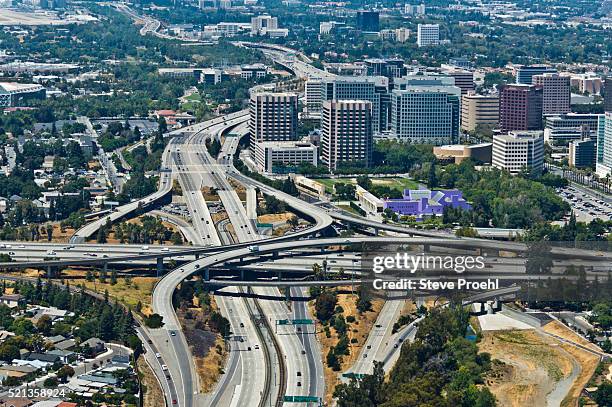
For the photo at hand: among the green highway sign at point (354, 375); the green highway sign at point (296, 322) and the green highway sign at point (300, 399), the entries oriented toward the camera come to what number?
3

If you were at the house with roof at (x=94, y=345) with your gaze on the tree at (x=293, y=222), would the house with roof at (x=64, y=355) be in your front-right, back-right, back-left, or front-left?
back-left

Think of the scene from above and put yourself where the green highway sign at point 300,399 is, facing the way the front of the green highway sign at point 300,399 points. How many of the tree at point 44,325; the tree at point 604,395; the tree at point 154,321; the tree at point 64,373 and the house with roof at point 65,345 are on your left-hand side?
1

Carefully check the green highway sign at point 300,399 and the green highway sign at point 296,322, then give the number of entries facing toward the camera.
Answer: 2

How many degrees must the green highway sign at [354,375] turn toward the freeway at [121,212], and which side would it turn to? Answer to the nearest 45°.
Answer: approximately 135° to its right

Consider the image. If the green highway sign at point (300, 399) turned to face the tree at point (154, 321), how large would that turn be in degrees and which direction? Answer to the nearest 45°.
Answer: approximately 135° to its right

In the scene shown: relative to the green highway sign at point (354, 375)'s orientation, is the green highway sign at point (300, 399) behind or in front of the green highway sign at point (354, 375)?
in front

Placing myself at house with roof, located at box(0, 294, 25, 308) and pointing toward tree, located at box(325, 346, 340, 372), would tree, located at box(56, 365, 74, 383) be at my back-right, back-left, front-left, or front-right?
front-right

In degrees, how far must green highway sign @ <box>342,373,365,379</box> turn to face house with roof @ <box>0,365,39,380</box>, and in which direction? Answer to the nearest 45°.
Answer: approximately 90° to its right

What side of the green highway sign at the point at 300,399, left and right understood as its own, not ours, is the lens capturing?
front

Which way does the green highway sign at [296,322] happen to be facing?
toward the camera

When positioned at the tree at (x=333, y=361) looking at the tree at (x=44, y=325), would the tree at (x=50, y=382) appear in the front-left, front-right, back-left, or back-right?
front-left

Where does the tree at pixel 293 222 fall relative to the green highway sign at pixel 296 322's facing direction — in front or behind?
behind

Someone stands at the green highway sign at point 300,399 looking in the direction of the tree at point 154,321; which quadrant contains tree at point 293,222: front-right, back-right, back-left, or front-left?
front-right

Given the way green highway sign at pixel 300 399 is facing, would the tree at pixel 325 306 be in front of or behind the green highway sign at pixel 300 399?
behind
